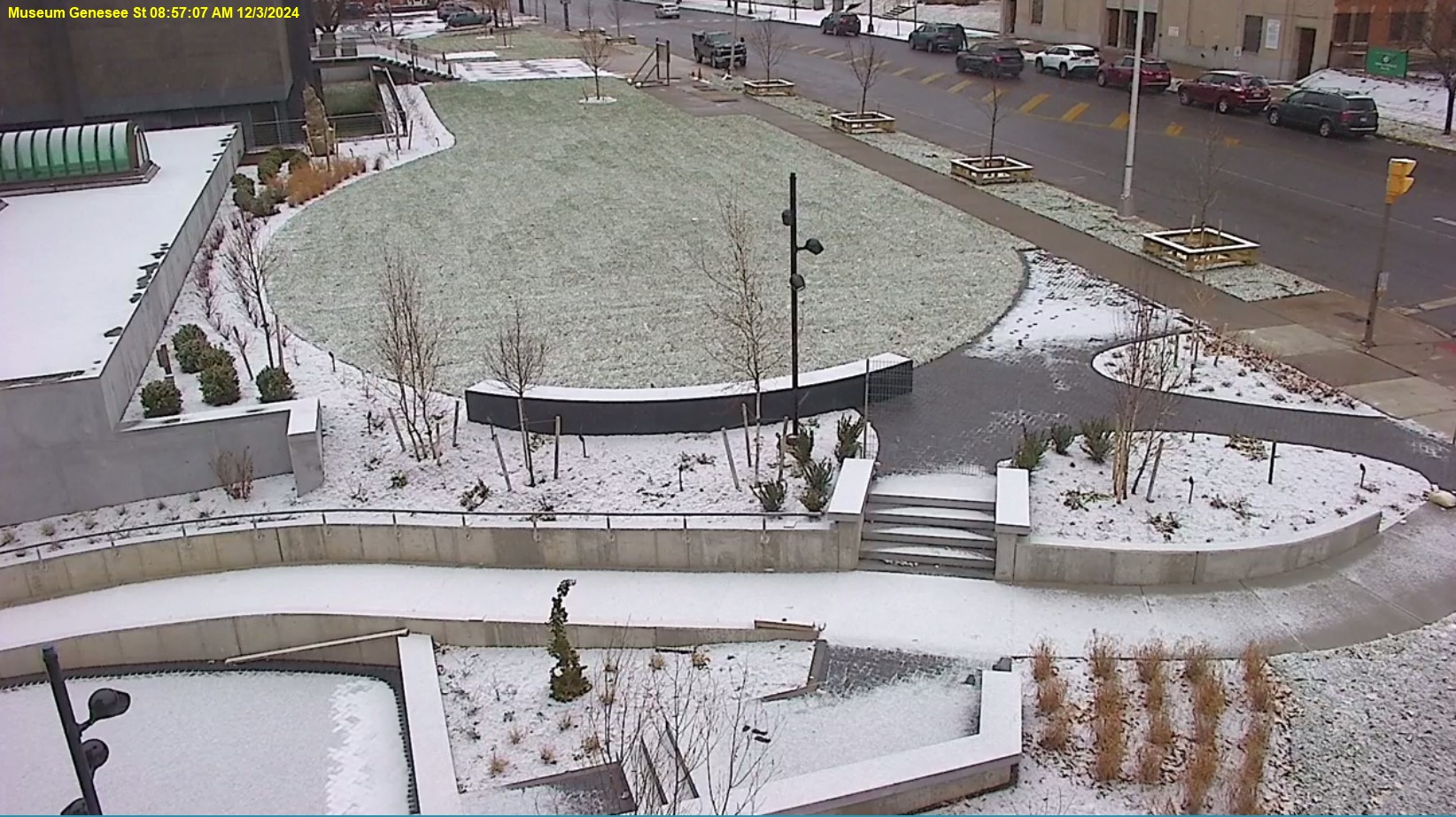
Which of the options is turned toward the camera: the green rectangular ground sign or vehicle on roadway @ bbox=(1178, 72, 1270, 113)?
the green rectangular ground sign

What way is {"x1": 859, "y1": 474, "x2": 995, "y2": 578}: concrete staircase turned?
toward the camera

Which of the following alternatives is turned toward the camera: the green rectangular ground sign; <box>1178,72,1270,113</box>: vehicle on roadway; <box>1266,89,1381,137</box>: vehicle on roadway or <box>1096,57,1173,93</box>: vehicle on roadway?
the green rectangular ground sign

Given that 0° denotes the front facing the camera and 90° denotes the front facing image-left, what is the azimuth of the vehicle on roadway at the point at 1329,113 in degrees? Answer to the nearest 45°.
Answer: approximately 135°

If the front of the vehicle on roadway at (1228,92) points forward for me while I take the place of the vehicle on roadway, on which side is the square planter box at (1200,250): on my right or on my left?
on my left

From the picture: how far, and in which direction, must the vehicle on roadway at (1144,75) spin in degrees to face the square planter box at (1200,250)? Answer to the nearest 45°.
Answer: approximately 135° to its left

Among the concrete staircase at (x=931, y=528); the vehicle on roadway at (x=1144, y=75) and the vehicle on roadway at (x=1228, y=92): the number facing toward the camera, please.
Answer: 1

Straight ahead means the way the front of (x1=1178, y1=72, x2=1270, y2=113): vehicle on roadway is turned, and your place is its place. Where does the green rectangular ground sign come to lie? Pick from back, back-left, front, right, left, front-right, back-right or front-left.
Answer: right

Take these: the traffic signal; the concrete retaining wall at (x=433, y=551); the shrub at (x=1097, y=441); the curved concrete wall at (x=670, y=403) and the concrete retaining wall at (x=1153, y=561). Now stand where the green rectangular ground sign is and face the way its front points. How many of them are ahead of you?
5

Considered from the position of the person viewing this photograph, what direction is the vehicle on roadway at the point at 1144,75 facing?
facing away from the viewer and to the left of the viewer

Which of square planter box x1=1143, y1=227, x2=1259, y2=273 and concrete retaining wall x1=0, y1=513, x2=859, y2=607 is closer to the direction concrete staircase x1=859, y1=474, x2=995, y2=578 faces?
the concrete retaining wall

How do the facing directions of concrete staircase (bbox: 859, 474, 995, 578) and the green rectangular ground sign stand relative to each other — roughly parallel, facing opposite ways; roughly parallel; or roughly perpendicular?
roughly parallel

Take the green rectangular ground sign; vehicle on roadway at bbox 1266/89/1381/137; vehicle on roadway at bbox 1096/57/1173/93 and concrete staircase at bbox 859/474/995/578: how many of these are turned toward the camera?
2

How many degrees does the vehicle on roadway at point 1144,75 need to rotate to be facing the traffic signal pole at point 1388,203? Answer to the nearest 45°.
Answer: approximately 135° to its left

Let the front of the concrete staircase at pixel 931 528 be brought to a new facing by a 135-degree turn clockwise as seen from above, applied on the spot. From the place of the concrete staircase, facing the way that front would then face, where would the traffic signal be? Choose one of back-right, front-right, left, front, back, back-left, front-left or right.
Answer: right

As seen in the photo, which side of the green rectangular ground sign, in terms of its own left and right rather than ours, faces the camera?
front

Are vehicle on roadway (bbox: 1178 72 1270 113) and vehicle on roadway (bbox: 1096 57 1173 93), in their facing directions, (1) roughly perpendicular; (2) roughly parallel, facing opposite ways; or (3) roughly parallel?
roughly parallel

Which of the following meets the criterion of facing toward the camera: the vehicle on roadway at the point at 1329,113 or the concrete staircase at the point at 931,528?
the concrete staircase

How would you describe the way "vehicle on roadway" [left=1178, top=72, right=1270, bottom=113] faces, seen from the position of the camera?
facing away from the viewer and to the left of the viewer

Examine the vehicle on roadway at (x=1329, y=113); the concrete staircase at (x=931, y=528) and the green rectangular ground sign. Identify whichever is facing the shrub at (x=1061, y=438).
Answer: the green rectangular ground sign

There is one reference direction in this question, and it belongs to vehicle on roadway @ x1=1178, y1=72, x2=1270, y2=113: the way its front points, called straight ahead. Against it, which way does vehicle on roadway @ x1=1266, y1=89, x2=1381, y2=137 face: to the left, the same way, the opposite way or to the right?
the same way
